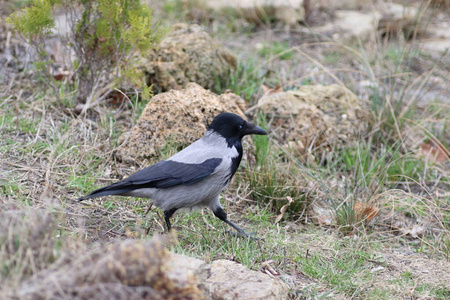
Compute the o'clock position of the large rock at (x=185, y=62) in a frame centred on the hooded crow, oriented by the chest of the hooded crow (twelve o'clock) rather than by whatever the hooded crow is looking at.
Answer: The large rock is roughly at 9 o'clock from the hooded crow.

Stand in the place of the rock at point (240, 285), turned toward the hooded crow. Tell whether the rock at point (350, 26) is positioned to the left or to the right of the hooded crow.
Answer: right

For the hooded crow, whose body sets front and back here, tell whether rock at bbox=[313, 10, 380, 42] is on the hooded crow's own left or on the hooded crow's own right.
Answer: on the hooded crow's own left

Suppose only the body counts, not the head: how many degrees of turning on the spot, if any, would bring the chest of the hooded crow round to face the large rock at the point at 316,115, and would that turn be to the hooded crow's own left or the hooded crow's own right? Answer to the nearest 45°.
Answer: approximately 45° to the hooded crow's own left

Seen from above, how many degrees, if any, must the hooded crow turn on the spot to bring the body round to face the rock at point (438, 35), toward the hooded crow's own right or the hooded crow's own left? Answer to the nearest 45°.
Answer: approximately 45° to the hooded crow's own left

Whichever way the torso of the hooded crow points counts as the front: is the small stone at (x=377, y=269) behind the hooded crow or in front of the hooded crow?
in front

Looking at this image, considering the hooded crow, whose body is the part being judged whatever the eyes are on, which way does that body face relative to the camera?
to the viewer's right

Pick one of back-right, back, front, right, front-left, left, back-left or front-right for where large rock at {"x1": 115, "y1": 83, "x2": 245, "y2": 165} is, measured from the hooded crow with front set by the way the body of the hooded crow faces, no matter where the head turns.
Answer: left
